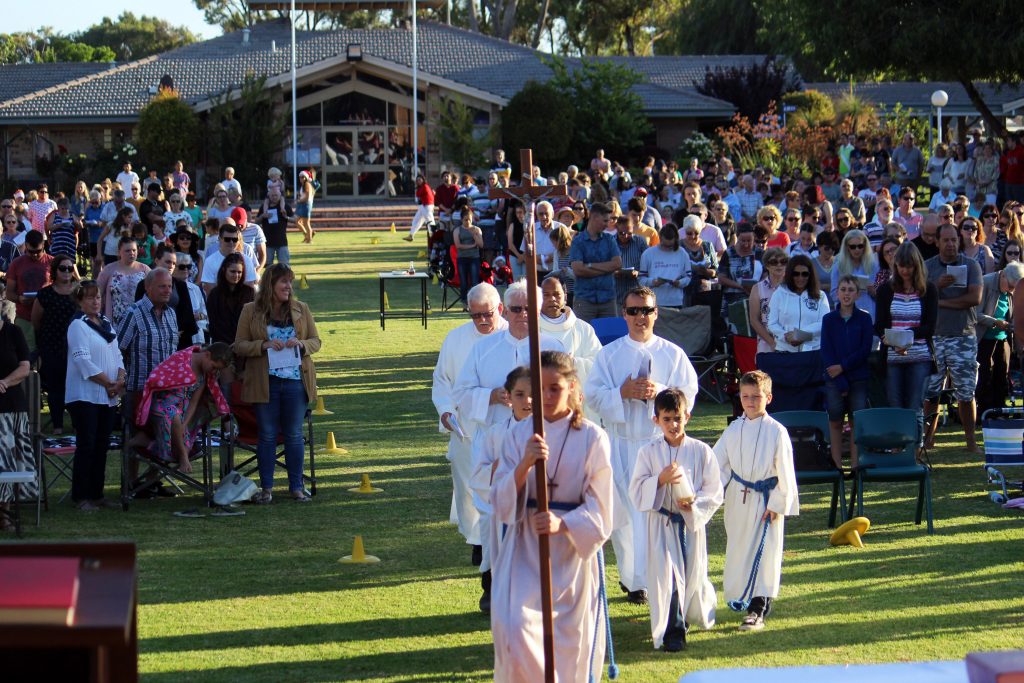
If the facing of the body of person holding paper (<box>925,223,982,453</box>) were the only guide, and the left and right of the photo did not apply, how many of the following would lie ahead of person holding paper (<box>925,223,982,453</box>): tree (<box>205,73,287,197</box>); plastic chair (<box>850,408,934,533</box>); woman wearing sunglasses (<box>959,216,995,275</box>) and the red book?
2

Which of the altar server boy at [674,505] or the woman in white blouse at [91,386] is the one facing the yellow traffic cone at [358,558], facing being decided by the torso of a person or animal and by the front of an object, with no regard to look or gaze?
the woman in white blouse

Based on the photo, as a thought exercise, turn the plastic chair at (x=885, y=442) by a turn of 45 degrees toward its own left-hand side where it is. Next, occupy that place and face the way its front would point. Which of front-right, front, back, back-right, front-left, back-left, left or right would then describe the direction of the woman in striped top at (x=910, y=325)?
back-left

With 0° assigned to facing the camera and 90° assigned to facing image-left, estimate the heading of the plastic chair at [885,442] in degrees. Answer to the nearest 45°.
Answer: approximately 0°

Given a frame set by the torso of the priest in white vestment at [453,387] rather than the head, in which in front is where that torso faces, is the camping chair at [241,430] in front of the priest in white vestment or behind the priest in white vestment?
behind

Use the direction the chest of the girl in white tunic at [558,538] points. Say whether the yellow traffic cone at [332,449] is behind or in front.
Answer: behind

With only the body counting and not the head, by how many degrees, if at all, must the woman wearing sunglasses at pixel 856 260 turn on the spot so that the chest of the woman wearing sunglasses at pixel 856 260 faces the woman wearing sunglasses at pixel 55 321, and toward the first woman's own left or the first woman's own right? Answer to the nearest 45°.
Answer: approximately 90° to the first woman's own right

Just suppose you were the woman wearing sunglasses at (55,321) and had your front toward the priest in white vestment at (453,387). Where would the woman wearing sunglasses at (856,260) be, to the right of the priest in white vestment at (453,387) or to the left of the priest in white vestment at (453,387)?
left

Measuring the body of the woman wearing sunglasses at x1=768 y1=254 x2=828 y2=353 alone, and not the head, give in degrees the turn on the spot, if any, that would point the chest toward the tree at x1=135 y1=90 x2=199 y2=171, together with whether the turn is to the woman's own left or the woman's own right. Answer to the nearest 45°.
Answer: approximately 135° to the woman's own right

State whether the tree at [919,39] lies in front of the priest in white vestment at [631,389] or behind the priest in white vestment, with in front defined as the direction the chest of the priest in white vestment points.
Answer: behind
